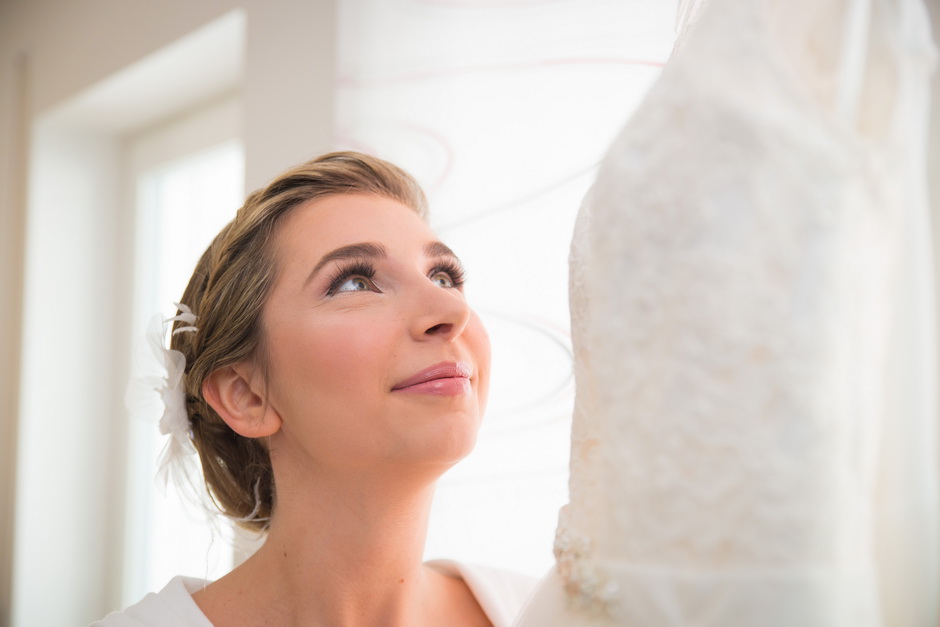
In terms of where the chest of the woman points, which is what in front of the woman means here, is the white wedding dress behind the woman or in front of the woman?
in front

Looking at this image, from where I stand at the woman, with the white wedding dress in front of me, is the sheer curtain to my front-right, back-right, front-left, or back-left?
back-left

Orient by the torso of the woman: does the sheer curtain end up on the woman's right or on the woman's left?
on the woman's left

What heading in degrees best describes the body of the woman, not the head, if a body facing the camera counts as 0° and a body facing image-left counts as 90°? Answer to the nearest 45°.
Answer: approximately 315°

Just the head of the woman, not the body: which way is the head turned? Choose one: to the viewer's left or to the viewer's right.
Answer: to the viewer's right

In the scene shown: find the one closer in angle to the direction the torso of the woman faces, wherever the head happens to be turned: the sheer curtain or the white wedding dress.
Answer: the white wedding dress
